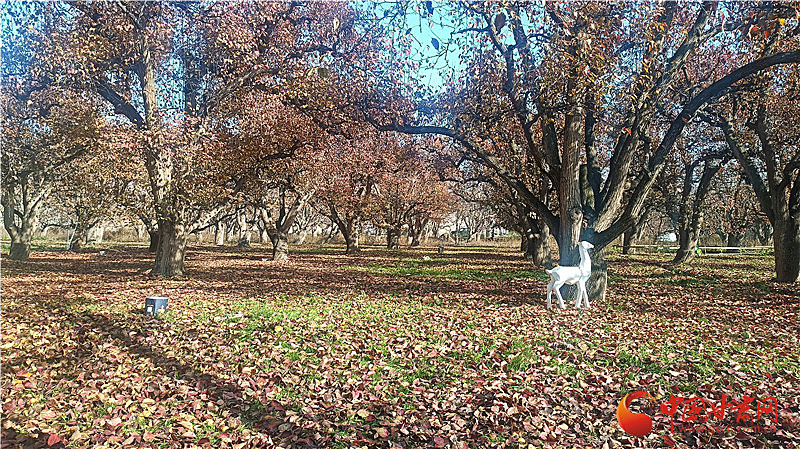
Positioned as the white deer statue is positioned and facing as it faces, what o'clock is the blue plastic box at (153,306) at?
The blue plastic box is roughly at 5 o'clock from the white deer statue.

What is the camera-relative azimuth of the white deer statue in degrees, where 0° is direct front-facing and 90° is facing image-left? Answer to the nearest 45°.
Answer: approximately 270°
